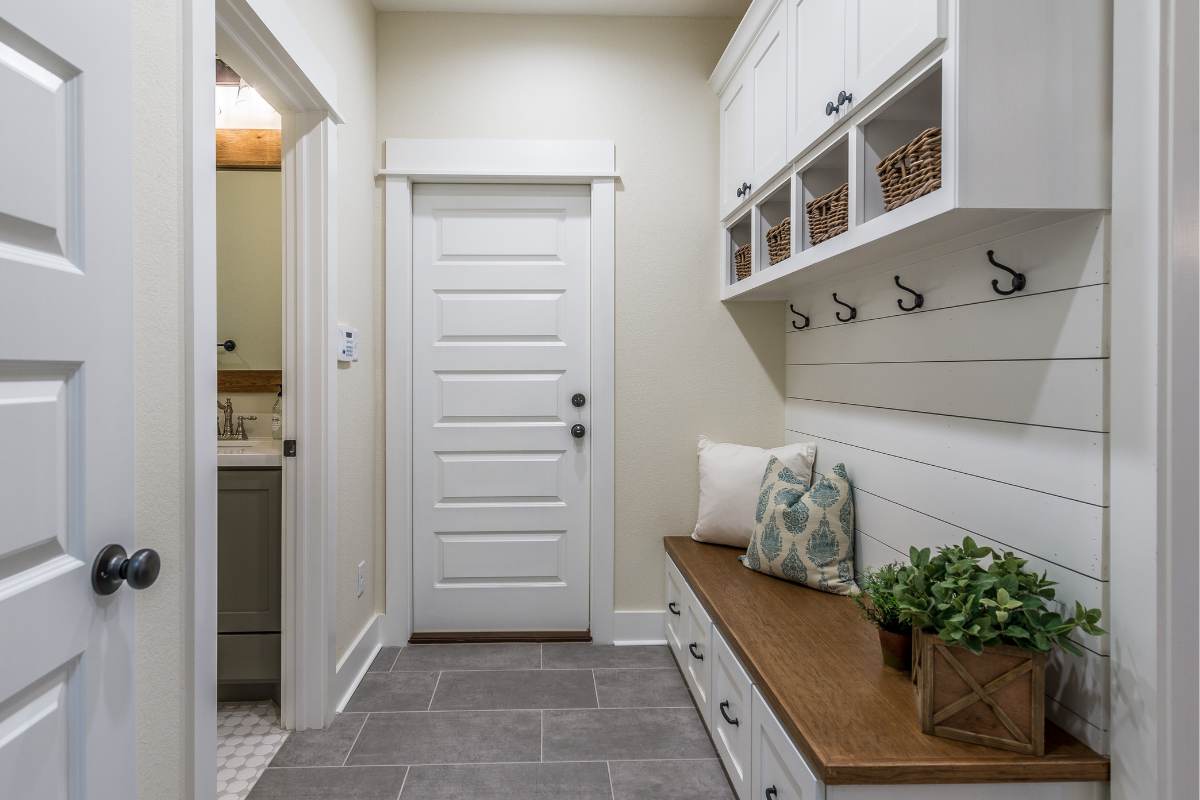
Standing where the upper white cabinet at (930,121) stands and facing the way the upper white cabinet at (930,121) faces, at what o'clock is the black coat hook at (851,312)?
The black coat hook is roughly at 4 o'clock from the upper white cabinet.

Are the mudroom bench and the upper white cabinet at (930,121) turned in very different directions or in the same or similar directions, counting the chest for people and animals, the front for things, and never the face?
same or similar directions

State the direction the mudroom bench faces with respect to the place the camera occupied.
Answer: facing the viewer and to the left of the viewer

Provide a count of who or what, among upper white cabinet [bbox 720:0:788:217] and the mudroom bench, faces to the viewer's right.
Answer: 0

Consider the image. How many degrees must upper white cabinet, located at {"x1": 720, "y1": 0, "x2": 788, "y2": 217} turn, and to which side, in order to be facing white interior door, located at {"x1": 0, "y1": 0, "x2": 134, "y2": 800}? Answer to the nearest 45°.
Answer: approximately 45° to its left

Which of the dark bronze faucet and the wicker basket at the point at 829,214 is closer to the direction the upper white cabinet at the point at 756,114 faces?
the dark bronze faucet

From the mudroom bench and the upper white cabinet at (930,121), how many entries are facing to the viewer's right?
0

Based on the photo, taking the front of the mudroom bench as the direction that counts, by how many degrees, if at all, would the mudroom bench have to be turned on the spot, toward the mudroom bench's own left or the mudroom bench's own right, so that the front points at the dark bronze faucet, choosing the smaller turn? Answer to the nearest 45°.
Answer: approximately 45° to the mudroom bench's own right

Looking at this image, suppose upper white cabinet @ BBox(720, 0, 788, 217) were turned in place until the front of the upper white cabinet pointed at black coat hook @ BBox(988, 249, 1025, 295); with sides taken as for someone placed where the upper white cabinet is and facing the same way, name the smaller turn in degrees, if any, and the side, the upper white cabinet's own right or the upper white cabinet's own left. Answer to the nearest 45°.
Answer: approximately 135° to the upper white cabinet's own left

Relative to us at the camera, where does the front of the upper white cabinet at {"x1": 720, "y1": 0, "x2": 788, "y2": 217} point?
facing to the left of the viewer

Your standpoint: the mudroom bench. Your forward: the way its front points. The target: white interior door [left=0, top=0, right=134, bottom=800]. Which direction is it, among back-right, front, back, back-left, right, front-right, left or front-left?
front

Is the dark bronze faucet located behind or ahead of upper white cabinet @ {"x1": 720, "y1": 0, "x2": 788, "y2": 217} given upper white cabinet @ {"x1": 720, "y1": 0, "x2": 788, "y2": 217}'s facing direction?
ahead
